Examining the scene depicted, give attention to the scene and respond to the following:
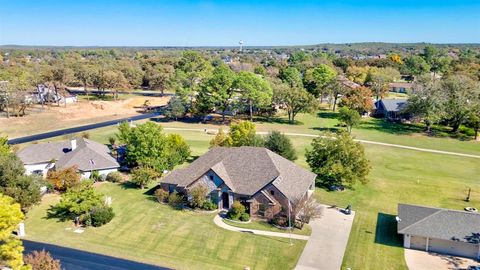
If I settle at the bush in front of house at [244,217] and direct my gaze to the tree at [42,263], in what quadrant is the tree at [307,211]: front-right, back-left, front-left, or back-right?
back-left

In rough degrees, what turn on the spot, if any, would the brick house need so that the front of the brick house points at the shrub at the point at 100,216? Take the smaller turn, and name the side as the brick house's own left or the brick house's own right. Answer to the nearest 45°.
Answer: approximately 45° to the brick house's own right

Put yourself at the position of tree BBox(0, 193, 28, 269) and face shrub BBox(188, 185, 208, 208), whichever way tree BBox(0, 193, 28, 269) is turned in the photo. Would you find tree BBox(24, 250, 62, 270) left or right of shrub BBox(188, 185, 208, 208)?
right

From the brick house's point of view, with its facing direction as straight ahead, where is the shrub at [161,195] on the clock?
The shrub is roughly at 2 o'clock from the brick house.

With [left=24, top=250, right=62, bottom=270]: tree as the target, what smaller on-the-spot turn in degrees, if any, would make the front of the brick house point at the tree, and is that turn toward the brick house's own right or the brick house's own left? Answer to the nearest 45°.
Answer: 0° — it already faces it

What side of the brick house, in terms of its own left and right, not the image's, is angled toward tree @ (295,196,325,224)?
left

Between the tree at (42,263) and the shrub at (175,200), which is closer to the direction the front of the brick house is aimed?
the tree

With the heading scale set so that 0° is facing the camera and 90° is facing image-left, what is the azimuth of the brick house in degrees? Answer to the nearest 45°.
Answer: approximately 45°
